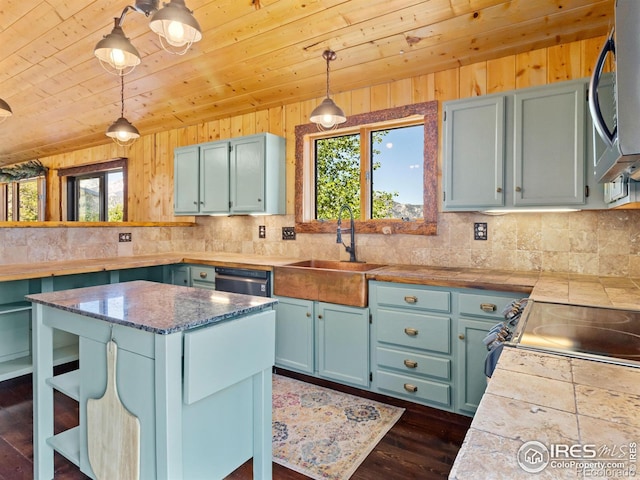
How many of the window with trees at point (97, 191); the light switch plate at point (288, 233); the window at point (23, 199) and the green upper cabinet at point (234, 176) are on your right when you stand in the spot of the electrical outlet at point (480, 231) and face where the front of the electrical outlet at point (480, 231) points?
4

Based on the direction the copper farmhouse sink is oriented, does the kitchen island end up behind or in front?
in front

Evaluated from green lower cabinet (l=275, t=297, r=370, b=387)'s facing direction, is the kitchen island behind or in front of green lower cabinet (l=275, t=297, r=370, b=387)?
in front

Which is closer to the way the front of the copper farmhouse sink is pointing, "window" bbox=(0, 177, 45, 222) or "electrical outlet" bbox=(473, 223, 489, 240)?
the window

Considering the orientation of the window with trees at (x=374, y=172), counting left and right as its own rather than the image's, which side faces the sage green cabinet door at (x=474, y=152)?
left

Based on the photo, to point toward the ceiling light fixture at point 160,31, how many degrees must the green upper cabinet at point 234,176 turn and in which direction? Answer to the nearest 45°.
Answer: approximately 45° to its left

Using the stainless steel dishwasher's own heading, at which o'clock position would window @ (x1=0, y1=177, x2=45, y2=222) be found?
The window is roughly at 3 o'clock from the stainless steel dishwasher.

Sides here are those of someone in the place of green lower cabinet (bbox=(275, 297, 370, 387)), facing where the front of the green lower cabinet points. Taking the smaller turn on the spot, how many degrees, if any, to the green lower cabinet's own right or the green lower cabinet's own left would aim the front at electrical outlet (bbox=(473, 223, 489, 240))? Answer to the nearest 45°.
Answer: approximately 135° to the green lower cabinet's own left

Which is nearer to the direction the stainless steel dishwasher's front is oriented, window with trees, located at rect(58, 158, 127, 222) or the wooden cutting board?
the wooden cutting board

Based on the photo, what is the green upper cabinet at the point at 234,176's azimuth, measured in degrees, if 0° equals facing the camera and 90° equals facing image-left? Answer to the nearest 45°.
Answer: approximately 45°
